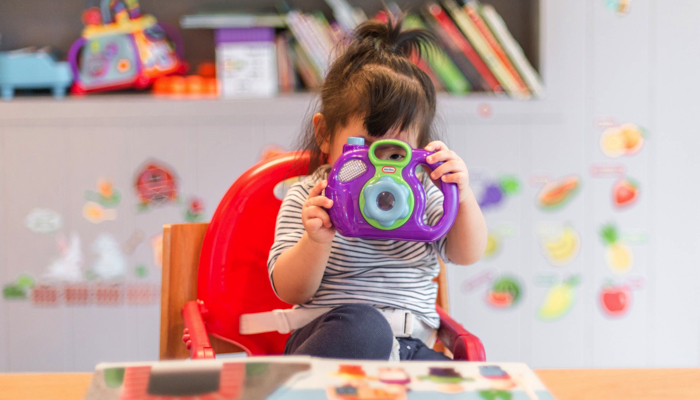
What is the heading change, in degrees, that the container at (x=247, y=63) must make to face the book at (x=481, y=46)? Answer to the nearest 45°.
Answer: approximately 90° to its left

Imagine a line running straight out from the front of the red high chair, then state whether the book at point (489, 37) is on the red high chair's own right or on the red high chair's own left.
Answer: on the red high chair's own left

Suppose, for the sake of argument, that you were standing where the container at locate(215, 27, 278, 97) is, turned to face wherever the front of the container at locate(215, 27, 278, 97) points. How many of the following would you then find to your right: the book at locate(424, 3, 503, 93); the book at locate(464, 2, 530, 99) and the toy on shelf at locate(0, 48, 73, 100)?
1

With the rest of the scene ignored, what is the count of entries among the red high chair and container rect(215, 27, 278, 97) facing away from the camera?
0

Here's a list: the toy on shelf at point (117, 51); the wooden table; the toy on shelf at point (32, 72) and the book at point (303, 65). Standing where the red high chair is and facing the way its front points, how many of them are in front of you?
1

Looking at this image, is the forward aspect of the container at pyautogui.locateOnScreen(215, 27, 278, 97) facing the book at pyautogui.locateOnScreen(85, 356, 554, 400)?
yes

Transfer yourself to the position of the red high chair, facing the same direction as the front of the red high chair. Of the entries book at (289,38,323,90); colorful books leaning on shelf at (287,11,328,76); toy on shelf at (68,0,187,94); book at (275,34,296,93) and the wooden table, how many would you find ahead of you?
1

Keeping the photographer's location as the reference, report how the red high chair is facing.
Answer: facing the viewer and to the right of the viewer

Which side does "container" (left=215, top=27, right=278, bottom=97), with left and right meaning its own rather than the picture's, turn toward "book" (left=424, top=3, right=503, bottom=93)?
left

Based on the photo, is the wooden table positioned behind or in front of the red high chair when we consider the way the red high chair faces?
in front

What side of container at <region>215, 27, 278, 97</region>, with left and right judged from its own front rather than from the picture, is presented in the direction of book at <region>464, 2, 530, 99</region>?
left

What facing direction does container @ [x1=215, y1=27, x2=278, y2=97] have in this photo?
toward the camera

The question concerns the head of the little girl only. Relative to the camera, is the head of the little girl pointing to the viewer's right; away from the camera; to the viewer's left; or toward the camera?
toward the camera
